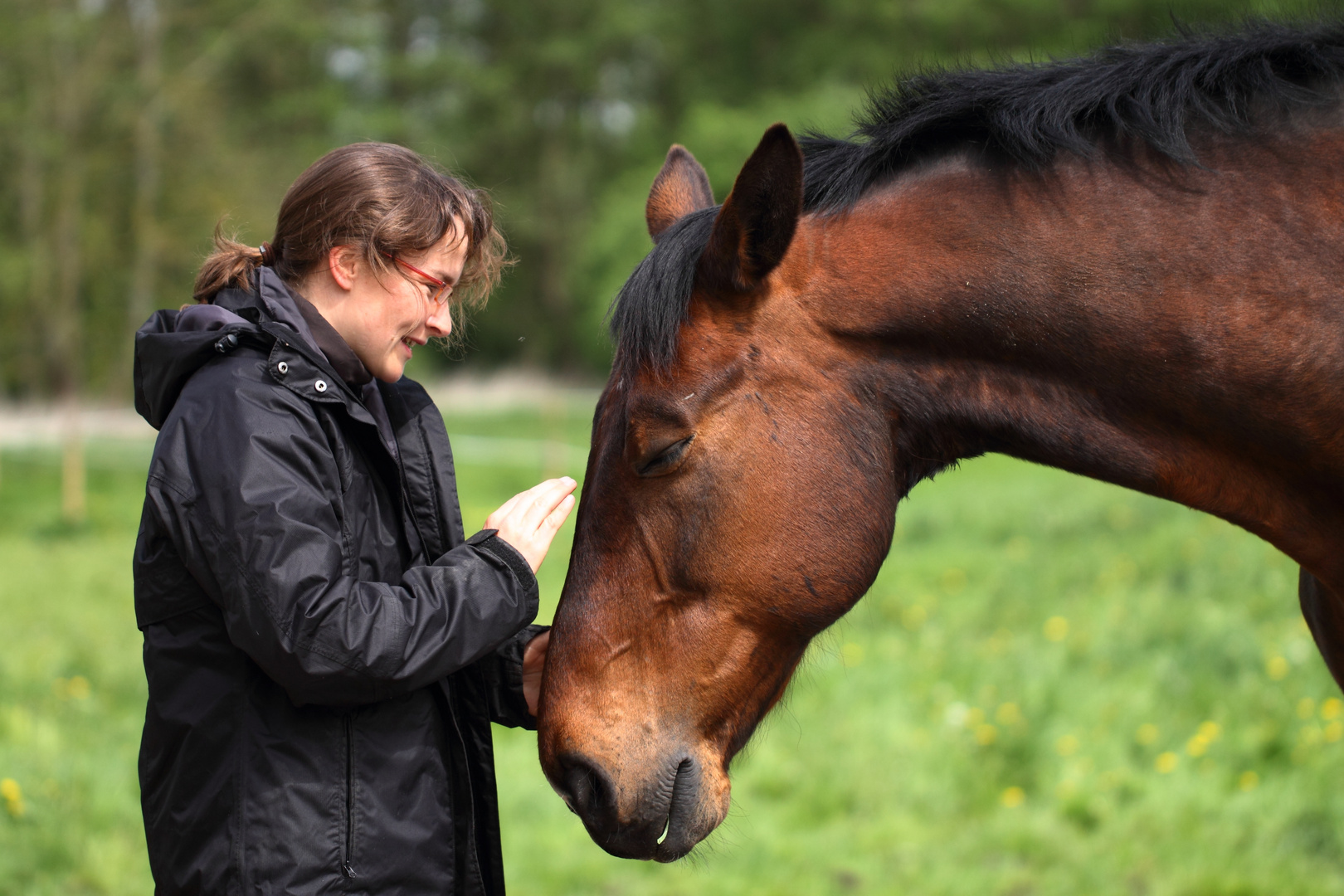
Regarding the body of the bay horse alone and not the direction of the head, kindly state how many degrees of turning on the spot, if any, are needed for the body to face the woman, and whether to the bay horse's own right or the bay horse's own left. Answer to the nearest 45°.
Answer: approximately 45° to the bay horse's own left

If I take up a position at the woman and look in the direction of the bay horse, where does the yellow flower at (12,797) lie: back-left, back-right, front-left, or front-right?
back-left

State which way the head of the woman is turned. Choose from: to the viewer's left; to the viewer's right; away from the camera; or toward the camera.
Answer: to the viewer's right

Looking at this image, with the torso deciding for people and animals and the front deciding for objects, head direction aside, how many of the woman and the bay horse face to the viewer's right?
1

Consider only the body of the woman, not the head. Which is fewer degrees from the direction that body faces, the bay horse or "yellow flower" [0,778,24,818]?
the bay horse

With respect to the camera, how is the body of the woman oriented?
to the viewer's right

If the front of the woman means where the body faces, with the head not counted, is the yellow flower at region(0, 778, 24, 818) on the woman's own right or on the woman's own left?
on the woman's own left

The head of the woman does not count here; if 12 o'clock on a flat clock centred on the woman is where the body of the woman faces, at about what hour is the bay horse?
The bay horse is roughly at 12 o'clock from the woman.

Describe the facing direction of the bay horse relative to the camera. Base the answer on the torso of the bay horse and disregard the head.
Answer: to the viewer's left
